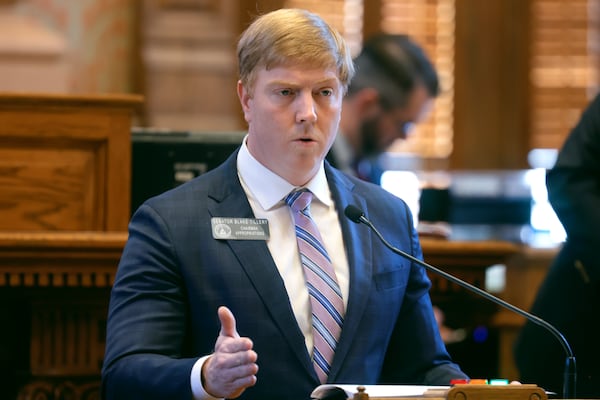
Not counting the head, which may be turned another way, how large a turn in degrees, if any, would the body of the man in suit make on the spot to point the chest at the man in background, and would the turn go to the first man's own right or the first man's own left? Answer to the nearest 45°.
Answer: approximately 135° to the first man's own left

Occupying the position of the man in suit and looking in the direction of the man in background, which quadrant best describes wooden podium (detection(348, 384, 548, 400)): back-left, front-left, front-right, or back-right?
back-right

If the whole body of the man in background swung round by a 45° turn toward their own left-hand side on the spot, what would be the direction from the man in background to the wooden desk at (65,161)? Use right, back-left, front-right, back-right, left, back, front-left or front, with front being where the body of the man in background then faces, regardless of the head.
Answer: back

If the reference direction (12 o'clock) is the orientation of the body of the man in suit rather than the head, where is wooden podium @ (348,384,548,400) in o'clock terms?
The wooden podium is roughly at 12 o'clock from the man in suit.

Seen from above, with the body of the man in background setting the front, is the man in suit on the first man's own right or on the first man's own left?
on the first man's own right

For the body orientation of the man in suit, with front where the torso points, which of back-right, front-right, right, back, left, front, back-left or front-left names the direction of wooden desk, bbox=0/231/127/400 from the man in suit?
back

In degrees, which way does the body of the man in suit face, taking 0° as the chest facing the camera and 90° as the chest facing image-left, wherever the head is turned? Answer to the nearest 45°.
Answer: approximately 315°

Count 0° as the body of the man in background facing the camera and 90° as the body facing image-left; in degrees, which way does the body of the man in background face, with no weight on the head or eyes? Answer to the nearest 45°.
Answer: approximately 270°

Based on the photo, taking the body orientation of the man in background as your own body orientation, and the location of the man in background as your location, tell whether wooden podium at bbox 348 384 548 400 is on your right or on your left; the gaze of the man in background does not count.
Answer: on your right
